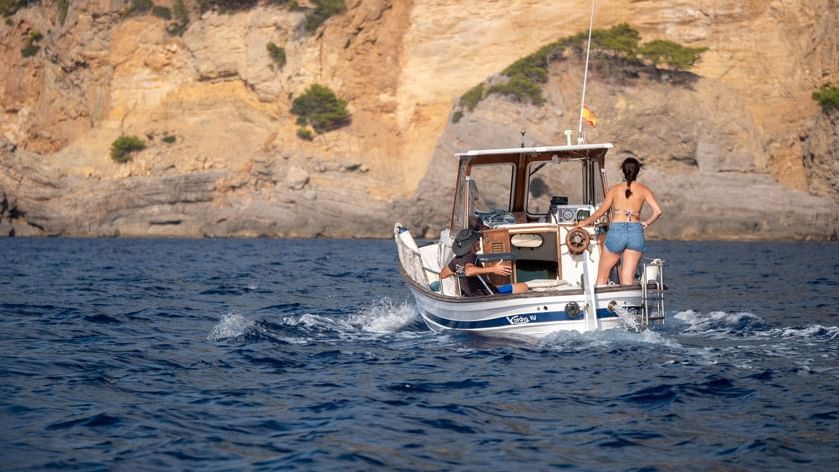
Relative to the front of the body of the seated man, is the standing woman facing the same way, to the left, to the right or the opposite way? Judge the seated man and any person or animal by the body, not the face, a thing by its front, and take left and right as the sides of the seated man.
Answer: to the left

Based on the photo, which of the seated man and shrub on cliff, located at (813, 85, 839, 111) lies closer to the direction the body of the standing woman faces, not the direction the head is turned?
the shrub on cliff

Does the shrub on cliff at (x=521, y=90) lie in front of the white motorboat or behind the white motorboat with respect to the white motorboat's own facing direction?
in front

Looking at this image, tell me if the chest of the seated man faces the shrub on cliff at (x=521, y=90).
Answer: no

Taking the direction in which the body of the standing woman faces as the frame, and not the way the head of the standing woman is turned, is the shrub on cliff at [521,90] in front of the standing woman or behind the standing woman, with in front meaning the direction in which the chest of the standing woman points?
in front

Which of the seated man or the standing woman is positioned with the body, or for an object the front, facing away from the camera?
the standing woman

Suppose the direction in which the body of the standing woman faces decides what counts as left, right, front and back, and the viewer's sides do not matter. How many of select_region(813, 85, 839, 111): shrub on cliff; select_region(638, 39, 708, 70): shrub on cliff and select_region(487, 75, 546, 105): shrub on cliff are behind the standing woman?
0

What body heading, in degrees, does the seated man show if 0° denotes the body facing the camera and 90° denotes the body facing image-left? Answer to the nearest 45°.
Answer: approximately 270°

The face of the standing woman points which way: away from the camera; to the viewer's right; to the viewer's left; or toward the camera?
away from the camera

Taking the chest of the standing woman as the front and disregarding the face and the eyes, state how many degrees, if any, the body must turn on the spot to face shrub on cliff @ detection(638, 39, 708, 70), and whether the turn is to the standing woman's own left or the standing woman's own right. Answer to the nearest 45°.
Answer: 0° — they already face it

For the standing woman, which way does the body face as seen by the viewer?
away from the camera

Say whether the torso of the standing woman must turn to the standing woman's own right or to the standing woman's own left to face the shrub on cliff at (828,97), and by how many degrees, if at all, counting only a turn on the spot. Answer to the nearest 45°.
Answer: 0° — they already face it

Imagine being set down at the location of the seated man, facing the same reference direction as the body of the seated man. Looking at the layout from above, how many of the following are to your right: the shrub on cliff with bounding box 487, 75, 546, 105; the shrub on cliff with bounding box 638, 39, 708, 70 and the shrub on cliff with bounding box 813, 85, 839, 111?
0

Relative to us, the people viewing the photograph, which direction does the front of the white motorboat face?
facing away from the viewer and to the left of the viewer

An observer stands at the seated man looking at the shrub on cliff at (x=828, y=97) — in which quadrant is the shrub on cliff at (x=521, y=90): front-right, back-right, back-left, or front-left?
front-left

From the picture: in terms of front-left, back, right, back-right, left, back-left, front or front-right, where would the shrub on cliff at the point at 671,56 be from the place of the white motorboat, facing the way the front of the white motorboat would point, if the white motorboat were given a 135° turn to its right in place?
left
